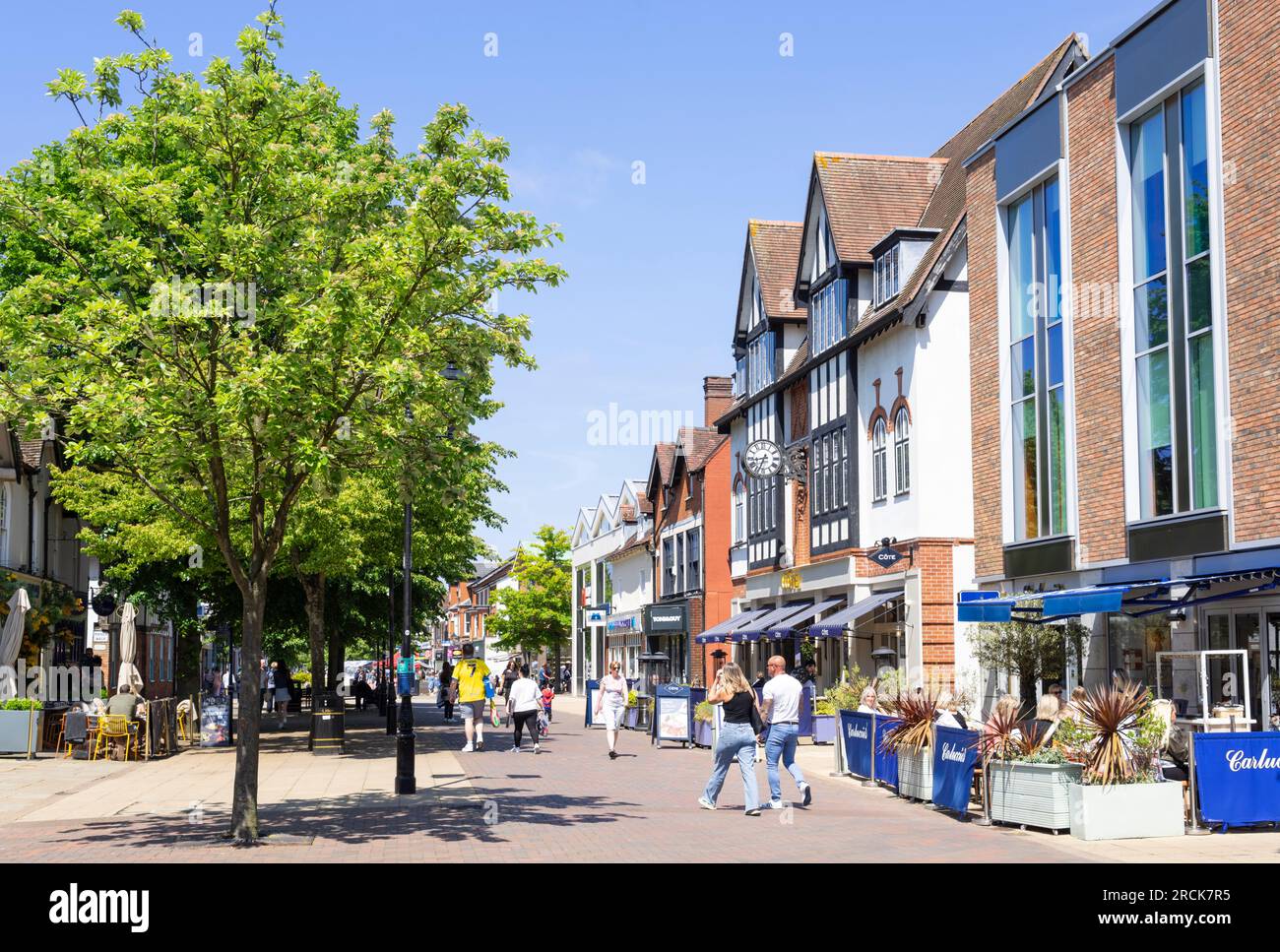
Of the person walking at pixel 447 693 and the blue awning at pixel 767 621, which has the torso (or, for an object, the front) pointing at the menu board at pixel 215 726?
the blue awning

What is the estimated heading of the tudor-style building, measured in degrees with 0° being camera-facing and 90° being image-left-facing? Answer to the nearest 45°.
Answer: approximately 45°

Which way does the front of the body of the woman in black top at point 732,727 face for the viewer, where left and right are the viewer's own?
facing away from the viewer and to the left of the viewer

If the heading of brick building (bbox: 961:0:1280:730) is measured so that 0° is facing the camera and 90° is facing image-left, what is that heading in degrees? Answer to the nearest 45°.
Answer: approximately 45°

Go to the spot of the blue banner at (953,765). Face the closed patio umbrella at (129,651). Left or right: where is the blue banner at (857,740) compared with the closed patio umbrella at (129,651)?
right
